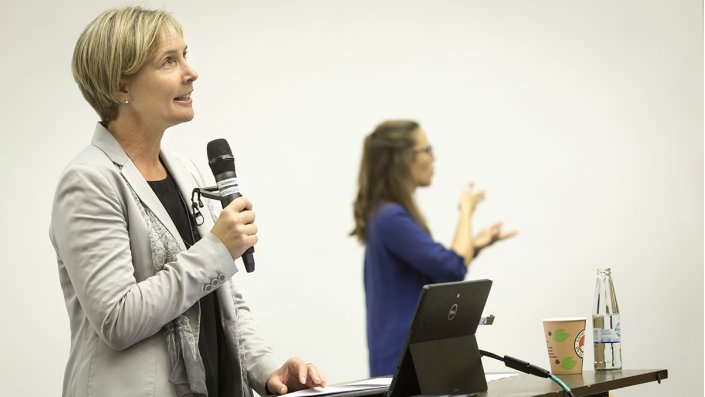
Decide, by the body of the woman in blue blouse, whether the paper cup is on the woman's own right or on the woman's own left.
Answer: on the woman's own right

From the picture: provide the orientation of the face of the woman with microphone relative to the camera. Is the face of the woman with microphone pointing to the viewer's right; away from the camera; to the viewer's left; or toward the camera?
to the viewer's right

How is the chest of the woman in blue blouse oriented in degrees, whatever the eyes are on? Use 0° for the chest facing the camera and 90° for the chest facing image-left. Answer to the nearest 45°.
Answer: approximately 270°

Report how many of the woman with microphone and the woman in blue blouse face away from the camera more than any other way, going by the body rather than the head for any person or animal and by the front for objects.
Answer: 0

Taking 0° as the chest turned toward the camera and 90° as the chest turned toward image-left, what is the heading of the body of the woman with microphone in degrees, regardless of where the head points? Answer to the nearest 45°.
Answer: approximately 315°

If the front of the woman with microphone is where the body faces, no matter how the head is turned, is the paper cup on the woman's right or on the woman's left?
on the woman's left

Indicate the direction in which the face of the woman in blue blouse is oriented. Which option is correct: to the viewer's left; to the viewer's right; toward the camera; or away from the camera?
to the viewer's right
